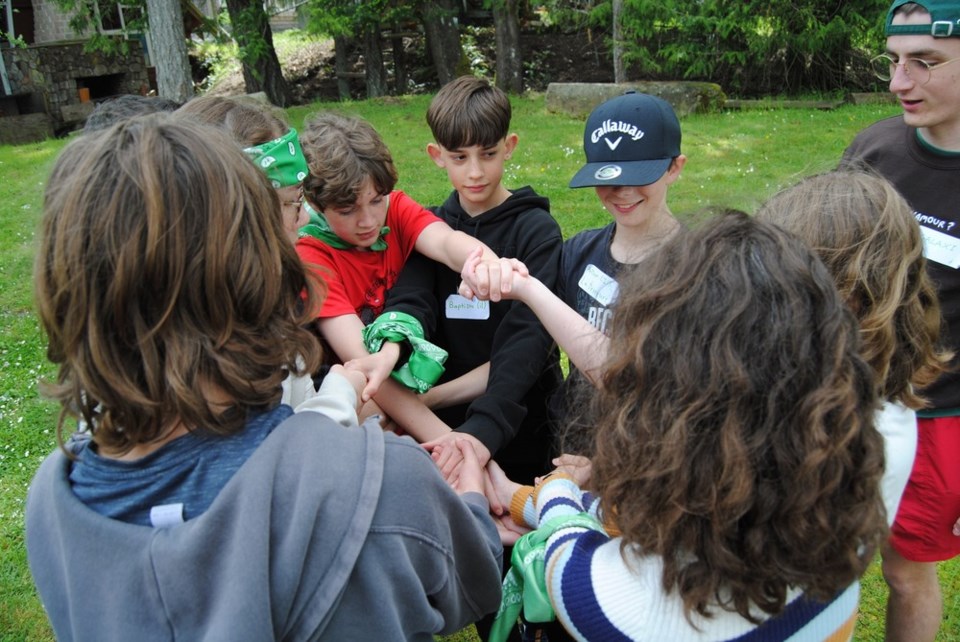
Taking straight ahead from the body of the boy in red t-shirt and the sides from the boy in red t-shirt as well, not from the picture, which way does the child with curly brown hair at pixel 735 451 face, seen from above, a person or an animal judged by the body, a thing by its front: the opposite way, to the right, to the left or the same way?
the opposite way

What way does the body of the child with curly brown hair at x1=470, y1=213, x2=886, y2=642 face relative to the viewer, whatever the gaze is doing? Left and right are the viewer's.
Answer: facing away from the viewer and to the left of the viewer

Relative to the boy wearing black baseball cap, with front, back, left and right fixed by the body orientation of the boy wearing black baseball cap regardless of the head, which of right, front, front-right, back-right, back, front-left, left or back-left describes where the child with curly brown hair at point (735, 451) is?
front-left

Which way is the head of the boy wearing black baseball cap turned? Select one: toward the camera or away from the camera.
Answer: toward the camera

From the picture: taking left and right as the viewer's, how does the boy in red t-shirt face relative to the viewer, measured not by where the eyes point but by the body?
facing the viewer and to the right of the viewer

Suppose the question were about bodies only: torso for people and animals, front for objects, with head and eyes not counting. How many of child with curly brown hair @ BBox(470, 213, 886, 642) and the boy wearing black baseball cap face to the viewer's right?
0

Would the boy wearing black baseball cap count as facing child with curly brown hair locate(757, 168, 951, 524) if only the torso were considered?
no

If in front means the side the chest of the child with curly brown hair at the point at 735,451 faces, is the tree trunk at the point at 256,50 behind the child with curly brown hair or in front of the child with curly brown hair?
in front

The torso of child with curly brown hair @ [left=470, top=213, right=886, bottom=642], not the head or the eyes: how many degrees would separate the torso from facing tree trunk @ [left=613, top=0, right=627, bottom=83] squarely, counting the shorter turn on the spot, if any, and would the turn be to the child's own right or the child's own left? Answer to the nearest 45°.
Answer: approximately 45° to the child's own right

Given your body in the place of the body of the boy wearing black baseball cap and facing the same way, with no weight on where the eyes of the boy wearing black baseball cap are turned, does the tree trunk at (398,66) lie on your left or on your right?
on your right

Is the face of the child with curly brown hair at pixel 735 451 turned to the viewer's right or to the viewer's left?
to the viewer's left

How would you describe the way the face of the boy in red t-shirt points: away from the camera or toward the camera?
toward the camera

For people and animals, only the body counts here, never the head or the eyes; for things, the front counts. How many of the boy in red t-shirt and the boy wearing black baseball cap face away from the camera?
0

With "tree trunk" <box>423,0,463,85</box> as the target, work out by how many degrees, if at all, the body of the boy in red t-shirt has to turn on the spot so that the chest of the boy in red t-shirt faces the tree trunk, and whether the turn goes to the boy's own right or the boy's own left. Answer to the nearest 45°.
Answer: approximately 135° to the boy's own left

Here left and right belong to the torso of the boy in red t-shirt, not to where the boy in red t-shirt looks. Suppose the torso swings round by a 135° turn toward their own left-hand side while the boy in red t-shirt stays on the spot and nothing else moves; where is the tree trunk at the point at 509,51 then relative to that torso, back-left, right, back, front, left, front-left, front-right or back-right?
front

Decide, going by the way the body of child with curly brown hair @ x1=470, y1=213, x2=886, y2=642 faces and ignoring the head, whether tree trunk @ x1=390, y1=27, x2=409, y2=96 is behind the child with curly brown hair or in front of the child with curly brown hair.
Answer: in front

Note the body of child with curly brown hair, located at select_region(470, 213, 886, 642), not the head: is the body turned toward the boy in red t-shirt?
yes

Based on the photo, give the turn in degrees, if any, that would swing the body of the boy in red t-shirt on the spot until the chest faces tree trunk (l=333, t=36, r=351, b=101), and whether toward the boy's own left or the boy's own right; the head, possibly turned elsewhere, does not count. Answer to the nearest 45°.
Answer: approximately 135° to the boy's own left

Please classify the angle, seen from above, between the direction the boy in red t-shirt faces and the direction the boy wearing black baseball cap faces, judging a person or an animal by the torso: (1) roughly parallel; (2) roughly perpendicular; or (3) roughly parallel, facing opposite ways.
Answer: roughly perpendicular

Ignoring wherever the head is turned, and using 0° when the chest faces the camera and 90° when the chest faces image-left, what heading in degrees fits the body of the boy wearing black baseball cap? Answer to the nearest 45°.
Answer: approximately 45°
